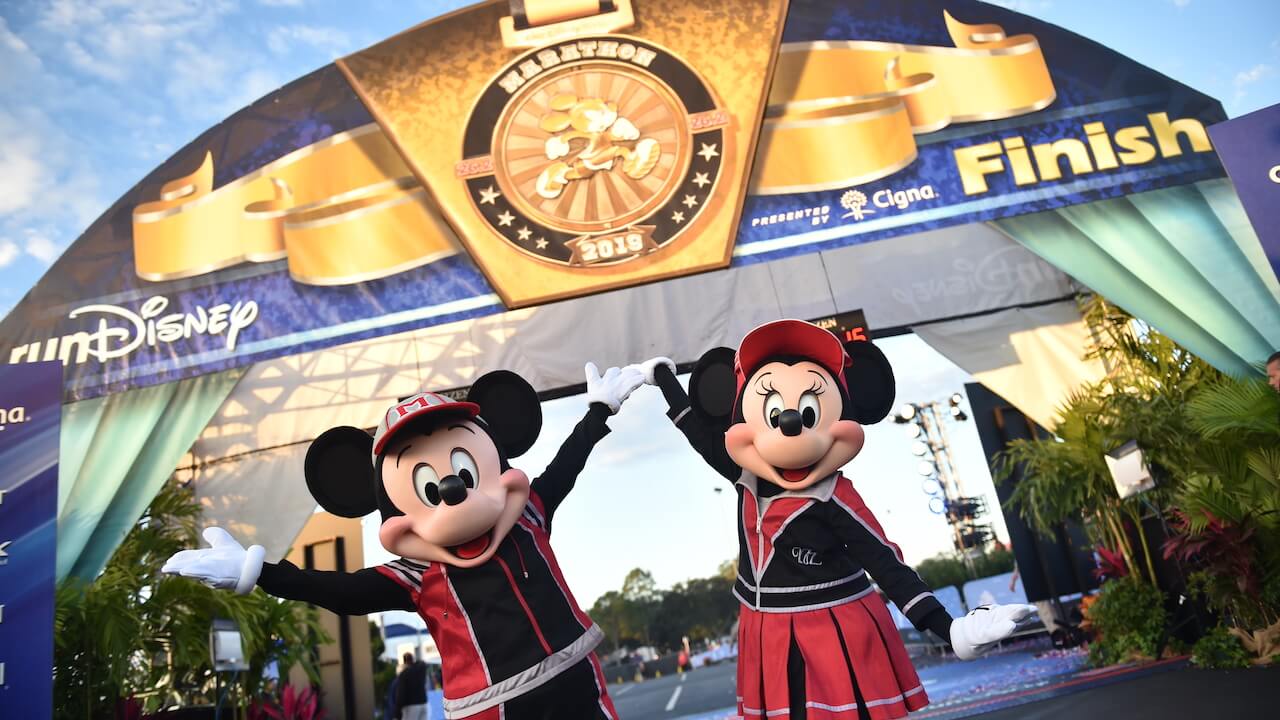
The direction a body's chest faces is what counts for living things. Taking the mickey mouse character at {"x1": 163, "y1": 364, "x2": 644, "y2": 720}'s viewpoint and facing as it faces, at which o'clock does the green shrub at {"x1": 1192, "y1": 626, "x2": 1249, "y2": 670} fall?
The green shrub is roughly at 8 o'clock from the mickey mouse character.

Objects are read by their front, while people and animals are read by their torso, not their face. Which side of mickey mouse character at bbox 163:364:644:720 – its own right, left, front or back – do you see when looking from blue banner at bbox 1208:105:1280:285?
left

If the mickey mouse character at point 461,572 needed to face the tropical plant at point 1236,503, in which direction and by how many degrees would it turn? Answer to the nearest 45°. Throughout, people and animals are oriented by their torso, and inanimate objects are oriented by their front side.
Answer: approximately 90° to its left

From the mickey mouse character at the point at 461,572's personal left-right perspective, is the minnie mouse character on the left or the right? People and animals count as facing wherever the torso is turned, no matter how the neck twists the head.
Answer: on its left

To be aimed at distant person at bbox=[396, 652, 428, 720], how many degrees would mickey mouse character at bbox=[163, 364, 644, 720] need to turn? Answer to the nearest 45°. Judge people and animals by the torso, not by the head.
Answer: approximately 180°

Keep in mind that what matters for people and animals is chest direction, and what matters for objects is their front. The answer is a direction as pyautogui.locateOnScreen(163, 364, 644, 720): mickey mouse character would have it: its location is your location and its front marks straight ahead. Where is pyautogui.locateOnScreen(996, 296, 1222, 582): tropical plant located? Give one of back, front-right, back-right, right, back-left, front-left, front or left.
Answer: back-left

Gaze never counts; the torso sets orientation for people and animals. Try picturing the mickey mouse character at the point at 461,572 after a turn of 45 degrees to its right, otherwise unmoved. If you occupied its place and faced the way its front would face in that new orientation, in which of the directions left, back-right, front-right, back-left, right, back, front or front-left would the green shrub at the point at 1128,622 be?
back

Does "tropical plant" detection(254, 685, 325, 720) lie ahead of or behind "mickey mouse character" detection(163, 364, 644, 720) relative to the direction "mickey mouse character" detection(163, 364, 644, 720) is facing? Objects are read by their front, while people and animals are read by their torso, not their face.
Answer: behind

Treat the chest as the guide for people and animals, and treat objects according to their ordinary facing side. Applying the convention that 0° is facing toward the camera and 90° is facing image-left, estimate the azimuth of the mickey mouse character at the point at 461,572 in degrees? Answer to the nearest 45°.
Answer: approximately 0°

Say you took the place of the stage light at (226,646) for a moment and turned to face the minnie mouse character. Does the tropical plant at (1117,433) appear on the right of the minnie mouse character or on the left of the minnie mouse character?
left

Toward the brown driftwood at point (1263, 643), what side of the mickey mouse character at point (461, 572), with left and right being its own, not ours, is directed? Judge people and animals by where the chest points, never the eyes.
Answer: left

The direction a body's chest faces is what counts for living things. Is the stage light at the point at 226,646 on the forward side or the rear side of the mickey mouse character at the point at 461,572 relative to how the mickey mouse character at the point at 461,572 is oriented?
on the rear side

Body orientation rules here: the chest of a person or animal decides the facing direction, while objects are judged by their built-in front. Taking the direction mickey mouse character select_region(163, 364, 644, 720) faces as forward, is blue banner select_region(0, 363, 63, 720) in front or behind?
behind
